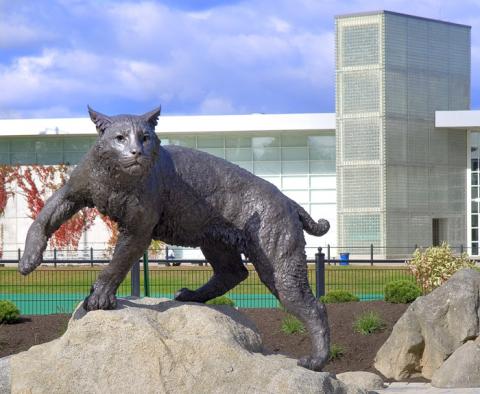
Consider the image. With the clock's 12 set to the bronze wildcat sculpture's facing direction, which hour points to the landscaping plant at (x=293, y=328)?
The landscaping plant is roughly at 5 o'clock from the bronze wildcat sculpture.

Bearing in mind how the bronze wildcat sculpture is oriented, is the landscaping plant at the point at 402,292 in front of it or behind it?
behind

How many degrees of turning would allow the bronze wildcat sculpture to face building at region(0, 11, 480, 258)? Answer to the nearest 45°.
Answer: approximately 135° to its right

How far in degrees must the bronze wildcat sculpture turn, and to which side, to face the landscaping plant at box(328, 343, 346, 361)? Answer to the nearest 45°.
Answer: approximately 135° to its right

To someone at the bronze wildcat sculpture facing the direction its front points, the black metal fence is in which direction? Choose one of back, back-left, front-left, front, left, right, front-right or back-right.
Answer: back-right

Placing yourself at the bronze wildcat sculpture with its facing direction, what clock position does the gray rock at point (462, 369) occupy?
The gray rock is roughly at 6 o'clock from the bronze wildcat sculpture.

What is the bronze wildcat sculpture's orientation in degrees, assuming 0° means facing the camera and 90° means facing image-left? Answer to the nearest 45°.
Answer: approximately 45°

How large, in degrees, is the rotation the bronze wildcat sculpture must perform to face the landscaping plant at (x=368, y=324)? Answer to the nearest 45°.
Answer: approximately 180°

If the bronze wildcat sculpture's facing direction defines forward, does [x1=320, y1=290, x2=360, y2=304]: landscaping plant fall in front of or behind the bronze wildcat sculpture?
behind

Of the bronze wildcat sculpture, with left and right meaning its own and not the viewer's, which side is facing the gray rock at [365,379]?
back
